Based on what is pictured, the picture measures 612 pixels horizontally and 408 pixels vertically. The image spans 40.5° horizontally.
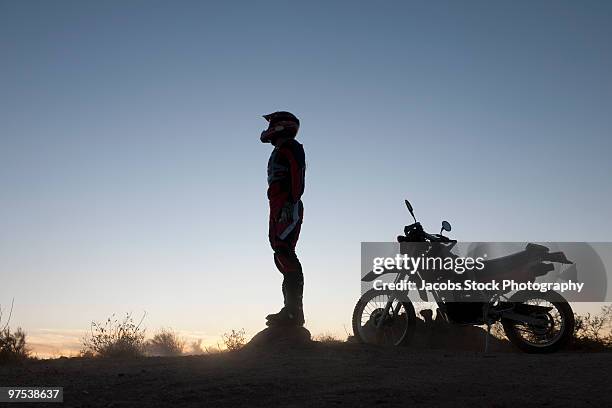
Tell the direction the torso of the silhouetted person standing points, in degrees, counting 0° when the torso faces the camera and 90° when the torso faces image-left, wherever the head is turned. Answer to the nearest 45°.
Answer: approximately 90°

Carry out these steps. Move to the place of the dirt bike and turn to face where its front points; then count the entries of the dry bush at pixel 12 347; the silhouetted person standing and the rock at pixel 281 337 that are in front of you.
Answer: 3

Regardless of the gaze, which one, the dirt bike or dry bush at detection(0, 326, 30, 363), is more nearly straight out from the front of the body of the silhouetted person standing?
the dry bush

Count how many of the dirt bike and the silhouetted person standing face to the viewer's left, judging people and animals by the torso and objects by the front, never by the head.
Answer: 2

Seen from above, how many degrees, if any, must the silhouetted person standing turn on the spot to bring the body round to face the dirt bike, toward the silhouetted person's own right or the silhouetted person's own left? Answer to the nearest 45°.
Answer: approximately 180°

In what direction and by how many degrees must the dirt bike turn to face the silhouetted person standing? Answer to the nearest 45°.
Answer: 0° — it already faces them

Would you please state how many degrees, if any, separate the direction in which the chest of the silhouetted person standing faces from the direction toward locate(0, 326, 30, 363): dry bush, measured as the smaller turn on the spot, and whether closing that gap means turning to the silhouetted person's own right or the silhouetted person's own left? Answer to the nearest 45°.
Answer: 0° — they already face it

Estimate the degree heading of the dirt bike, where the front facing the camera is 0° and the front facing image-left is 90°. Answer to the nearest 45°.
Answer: approximately 90°

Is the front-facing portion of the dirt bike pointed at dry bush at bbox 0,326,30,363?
yes
